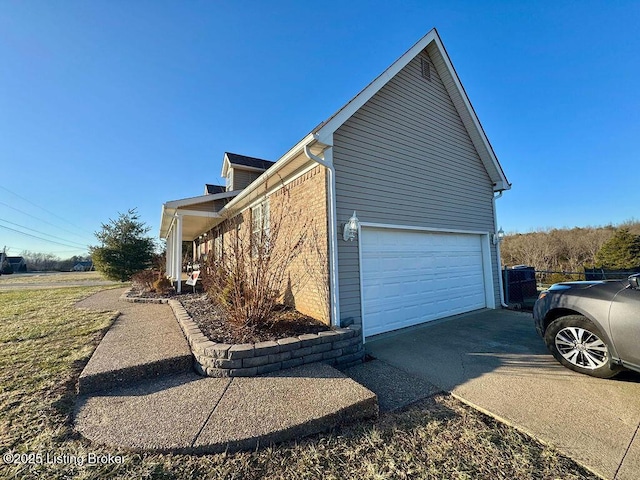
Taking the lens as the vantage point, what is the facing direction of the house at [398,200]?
facing the viewer and to the left of the viewer

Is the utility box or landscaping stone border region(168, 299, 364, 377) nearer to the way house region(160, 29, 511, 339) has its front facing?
the landscaping stone border

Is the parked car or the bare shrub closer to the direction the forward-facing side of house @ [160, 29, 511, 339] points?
the bare shrub

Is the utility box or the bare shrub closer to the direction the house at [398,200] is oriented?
the bare shrub

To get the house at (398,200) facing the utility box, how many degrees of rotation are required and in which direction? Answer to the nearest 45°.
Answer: approximately 180°

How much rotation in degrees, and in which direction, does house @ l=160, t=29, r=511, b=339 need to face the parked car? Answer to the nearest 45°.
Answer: approximately 90° to its left

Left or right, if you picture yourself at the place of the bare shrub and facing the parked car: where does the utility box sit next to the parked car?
left

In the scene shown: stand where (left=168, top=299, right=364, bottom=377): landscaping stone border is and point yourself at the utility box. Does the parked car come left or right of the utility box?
right

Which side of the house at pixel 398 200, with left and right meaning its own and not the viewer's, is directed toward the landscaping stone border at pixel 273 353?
front

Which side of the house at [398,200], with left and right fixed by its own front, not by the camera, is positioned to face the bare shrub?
front
